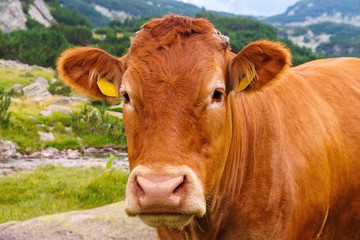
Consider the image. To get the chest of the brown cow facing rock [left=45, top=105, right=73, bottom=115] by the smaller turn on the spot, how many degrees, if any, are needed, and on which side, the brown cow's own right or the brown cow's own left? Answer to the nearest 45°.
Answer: approximately 90° to the brown cow's own right

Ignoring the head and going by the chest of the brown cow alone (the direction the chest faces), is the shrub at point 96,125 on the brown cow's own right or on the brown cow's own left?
on the brown cow's own right

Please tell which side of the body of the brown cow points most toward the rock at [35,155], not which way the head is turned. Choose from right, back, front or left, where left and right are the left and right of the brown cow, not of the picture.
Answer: right

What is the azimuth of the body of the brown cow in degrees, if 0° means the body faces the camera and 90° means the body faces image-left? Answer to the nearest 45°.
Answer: approximately 45°

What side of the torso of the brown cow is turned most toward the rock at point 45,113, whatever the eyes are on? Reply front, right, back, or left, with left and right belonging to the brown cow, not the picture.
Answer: right

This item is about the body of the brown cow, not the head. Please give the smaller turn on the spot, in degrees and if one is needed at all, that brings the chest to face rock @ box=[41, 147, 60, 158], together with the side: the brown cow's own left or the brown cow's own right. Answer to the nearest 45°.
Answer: approximately 90° to the brown cow's own right

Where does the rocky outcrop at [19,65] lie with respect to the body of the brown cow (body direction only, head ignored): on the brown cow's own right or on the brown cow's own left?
on the brown cow's own right

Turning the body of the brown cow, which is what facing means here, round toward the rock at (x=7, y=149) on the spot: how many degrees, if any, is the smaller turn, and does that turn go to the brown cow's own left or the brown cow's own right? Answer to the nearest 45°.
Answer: approximately 90° to the brown cow's own right

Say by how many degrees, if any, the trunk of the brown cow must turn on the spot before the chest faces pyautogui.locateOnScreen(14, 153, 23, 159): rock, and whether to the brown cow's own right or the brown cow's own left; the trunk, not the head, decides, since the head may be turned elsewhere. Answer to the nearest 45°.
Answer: approximately 90° to the brown cow's own right

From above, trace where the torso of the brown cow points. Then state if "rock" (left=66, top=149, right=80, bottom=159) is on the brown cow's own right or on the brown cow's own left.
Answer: on the brown cow's own right
